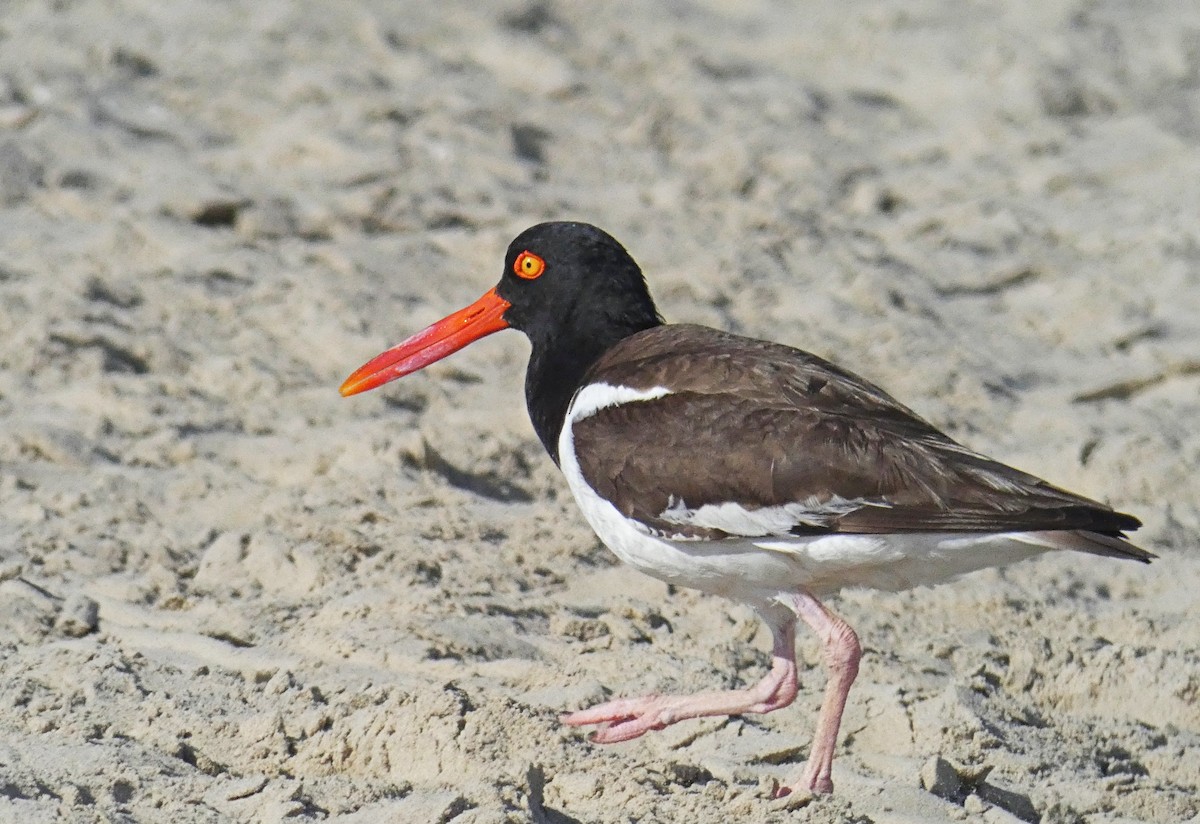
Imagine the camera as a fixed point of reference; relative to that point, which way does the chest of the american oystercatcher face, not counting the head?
to the viewer's left
